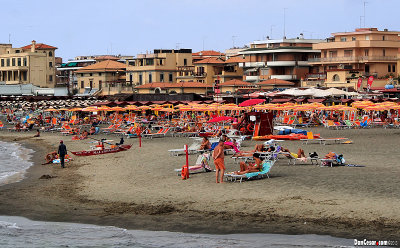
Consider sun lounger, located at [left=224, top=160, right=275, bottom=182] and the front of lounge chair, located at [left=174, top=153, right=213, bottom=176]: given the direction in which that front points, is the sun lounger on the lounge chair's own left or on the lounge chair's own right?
on the lounge chair's own left

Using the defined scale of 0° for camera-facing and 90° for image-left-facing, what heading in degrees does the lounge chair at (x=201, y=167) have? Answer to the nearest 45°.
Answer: approximately 90°

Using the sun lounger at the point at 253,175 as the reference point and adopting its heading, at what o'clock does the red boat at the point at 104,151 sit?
The red boat is roughly at 2 o'clock from the sun lounger.

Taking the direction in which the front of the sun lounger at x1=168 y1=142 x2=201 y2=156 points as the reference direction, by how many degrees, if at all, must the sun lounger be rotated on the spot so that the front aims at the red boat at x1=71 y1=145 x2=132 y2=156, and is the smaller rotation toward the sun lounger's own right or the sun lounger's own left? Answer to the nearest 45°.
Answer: approximately 45° to the sun lounger's own right

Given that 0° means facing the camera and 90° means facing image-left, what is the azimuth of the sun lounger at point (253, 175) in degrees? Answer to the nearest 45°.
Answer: approximately 90°
